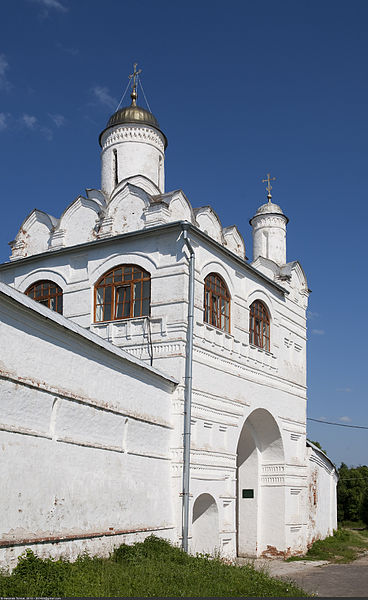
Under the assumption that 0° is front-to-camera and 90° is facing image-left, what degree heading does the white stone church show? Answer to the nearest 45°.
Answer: approximately 315°

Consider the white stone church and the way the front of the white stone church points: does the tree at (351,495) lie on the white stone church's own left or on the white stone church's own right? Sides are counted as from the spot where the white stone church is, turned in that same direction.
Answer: on the white stone church's own left

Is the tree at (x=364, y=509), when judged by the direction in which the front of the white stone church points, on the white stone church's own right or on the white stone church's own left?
on the white stone church's own left
